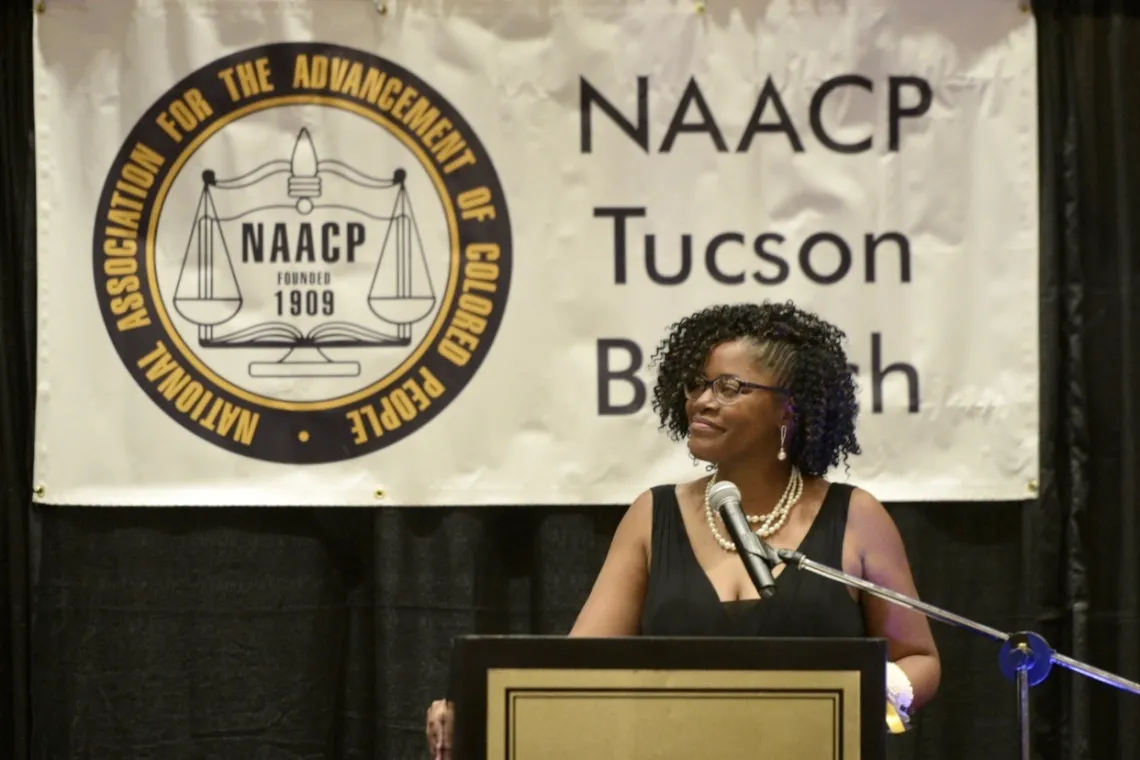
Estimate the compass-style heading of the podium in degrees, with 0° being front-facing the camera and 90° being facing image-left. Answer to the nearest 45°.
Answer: approximately 0°

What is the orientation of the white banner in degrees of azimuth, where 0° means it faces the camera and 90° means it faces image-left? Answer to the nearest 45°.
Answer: approximately 0°

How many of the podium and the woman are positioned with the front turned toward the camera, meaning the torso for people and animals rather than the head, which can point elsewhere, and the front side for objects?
2

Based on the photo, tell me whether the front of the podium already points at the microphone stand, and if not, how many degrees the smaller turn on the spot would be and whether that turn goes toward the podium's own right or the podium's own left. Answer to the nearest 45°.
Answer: approximately 135° to the podium's own left

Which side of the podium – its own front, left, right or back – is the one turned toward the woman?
back

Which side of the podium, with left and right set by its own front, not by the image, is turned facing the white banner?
back
